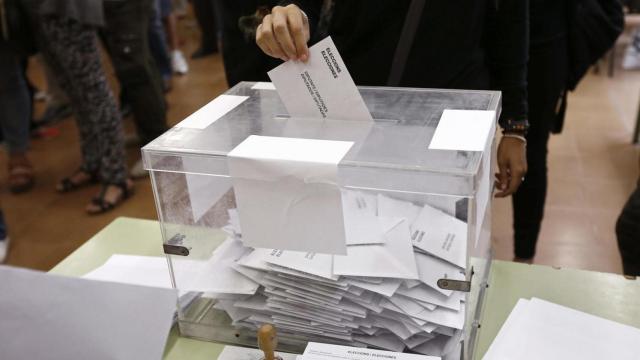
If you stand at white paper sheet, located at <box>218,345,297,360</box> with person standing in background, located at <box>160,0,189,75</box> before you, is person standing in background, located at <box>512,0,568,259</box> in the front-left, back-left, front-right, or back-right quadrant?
front-right

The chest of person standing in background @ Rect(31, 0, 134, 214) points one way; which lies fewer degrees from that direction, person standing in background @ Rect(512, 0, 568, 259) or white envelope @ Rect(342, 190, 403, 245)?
the white envelope

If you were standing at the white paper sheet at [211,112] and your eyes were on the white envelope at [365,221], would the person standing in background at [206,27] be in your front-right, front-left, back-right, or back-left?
back-left

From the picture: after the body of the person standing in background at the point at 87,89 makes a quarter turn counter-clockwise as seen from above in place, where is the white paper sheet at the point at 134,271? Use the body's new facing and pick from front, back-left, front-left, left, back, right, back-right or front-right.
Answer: front-right

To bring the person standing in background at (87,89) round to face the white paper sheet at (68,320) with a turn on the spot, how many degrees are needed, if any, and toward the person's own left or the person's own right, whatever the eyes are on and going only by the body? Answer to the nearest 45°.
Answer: approximately 45° to the person's own left

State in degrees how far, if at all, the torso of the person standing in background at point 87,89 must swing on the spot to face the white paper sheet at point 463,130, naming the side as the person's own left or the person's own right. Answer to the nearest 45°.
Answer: approximately 45° to the person's own left

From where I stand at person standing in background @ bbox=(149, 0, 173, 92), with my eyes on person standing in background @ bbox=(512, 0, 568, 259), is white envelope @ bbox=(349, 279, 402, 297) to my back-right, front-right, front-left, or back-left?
front-right

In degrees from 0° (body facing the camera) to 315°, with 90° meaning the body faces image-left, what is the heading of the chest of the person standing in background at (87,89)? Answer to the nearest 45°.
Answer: approximately 45°

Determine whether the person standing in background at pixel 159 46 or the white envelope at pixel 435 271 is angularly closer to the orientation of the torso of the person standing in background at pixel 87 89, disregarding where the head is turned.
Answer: the white envelope

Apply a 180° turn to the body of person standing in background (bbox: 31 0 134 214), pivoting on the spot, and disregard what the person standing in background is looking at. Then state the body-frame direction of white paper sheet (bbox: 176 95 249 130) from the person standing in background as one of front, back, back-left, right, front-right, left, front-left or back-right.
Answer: back-right
